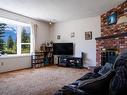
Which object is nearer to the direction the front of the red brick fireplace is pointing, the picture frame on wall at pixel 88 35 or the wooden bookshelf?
the wooden bookshelf

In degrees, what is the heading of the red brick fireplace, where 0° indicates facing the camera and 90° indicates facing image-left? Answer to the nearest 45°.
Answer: approximately 45°

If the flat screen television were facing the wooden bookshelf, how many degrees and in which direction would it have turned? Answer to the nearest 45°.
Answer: approximately 90° to its right

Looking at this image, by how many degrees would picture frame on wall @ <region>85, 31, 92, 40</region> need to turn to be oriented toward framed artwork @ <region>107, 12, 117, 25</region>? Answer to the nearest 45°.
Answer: approximately 45° to its left

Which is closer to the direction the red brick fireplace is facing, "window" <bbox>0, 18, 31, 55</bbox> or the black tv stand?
the window

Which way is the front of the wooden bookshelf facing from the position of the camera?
facing the viewer and to the right of the viewer

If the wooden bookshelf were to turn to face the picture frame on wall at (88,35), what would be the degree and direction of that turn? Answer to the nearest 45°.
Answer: approximately 45° to its left

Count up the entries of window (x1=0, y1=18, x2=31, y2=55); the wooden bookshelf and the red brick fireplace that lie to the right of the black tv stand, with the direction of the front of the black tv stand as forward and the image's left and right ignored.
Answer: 2

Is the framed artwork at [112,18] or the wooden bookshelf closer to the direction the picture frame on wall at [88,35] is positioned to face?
the framed artwork

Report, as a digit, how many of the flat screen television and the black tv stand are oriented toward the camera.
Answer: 2

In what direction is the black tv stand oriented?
toward the camera

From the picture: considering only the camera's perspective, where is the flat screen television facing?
facing the viewer

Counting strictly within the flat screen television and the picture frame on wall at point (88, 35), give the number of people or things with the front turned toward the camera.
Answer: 2

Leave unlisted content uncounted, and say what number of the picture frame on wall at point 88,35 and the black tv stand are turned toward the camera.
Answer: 2

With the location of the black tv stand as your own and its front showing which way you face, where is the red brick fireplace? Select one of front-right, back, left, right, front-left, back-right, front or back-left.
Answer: front-left
